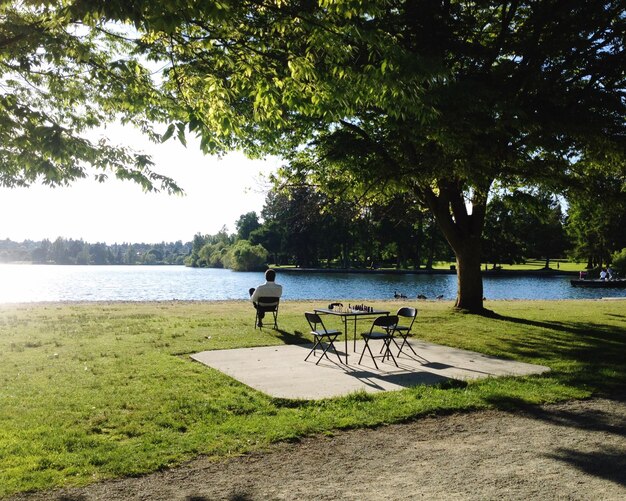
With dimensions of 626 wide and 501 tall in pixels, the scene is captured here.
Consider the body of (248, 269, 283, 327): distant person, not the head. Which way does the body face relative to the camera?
away from the camera

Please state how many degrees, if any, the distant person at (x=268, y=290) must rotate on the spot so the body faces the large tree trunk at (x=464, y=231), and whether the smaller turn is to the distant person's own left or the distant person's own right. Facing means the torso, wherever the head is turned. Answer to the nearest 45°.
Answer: approximately 45° to the distant person's own right

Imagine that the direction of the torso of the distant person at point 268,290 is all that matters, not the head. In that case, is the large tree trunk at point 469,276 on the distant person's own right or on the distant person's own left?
on the distant person's own right
